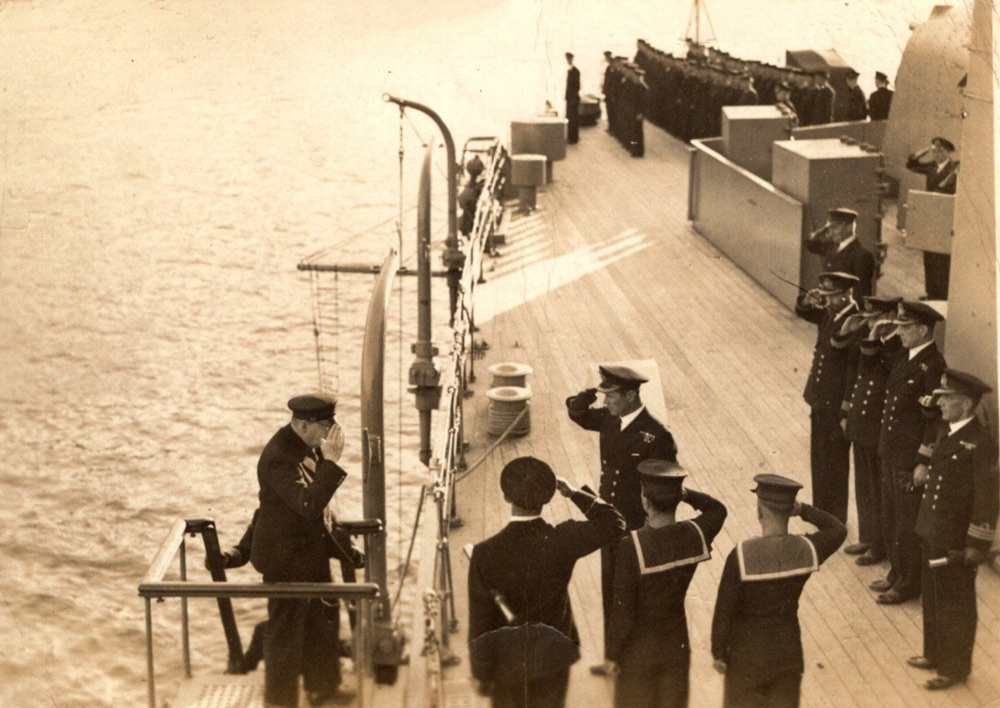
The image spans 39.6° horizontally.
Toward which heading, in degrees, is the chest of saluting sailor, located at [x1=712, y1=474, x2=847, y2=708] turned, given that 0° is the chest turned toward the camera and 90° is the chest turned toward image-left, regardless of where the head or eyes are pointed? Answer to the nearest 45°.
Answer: approximately 180°

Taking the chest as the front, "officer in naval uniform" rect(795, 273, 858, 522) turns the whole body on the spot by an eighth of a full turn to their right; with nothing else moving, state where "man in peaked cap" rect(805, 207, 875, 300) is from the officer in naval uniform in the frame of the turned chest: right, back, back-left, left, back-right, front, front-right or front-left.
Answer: right

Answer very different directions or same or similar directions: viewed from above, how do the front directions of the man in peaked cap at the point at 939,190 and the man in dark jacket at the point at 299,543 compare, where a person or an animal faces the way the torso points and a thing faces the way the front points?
very different directions

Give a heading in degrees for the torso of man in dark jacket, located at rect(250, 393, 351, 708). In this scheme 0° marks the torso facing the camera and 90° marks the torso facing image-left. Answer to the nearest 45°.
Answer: approximately 270°

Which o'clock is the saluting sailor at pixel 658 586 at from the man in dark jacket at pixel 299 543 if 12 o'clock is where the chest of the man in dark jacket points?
The saluting sailor is roughly at 1 o'clock from the man in dark jacket.

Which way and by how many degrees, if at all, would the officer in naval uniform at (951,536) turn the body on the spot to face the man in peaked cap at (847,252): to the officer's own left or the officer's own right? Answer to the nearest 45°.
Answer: approximately 135° to the officer's own right

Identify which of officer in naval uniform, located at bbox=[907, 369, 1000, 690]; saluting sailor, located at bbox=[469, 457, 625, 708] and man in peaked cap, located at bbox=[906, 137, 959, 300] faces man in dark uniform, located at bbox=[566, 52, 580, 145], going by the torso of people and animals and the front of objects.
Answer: the saluting sailor

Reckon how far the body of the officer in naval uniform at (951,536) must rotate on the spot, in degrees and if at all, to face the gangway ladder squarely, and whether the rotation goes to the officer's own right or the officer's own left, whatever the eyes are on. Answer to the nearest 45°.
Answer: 0° — they already face it

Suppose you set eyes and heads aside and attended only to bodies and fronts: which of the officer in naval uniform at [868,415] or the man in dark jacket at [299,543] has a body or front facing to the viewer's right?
the man in dark jacket

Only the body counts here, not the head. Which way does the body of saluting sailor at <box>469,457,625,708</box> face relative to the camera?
away from the camera

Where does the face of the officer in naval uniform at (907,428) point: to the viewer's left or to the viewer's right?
to the viewer's left

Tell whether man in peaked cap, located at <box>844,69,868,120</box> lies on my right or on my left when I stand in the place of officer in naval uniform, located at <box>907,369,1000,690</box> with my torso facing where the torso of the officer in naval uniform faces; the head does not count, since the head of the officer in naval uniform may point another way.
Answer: on my right
